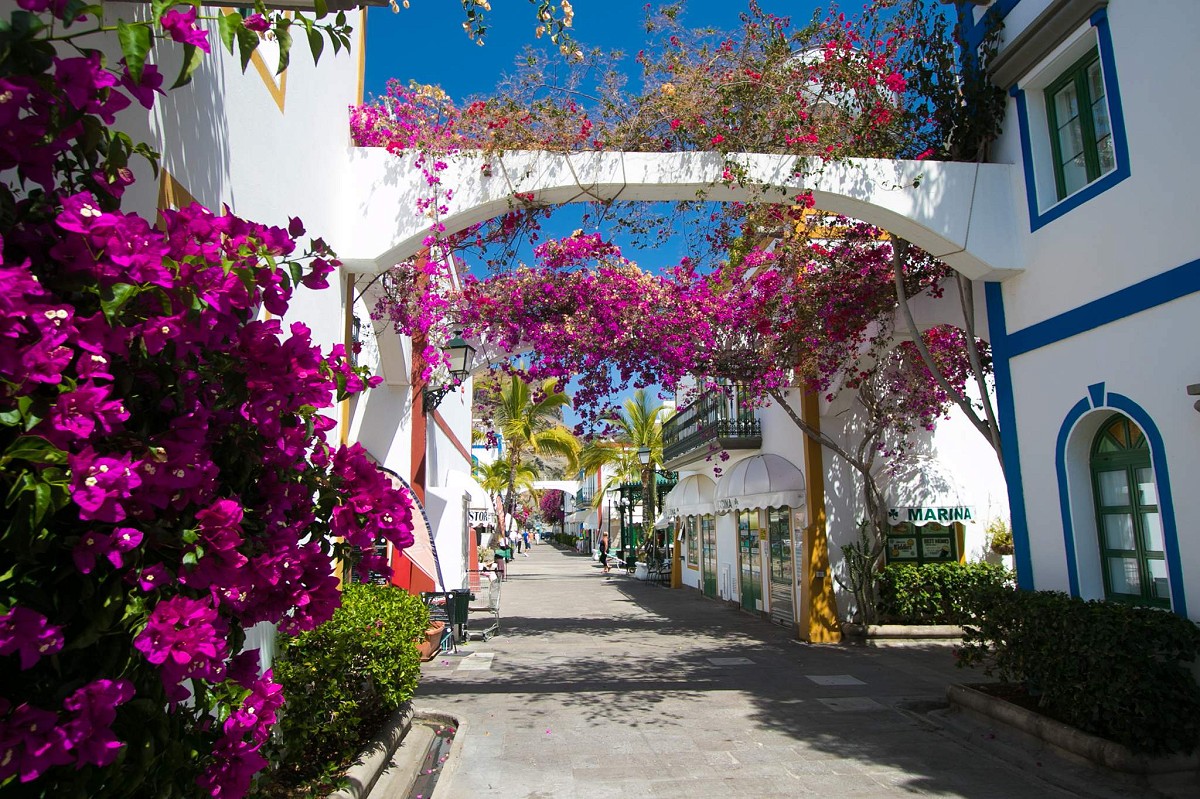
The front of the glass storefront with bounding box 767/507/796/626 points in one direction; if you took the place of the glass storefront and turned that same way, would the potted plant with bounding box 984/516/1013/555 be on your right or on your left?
on your left

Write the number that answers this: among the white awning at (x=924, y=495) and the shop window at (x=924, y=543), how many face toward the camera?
2

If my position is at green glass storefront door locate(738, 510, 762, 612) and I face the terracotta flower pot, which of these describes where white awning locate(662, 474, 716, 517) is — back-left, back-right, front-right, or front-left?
back-right

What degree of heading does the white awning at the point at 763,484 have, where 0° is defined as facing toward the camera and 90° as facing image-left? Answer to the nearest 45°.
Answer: approximately 45°

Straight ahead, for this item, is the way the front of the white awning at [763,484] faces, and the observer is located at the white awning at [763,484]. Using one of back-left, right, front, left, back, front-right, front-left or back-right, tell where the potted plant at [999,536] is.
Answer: back-left

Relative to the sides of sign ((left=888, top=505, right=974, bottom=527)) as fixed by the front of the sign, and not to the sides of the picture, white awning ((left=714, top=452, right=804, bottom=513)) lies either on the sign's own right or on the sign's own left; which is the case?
on the sign's own right

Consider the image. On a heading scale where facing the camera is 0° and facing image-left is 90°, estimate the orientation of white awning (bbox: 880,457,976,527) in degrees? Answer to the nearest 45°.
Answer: approximately 0°
